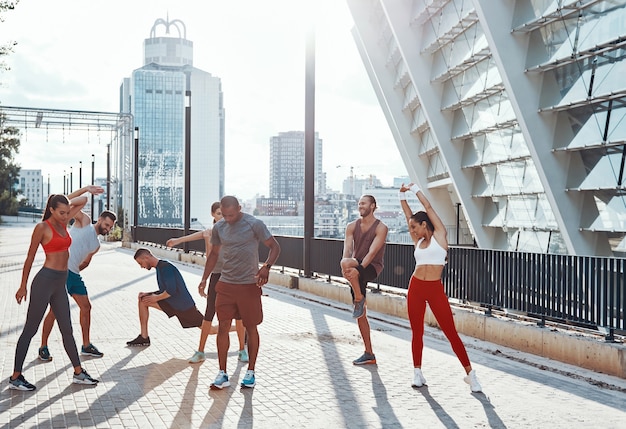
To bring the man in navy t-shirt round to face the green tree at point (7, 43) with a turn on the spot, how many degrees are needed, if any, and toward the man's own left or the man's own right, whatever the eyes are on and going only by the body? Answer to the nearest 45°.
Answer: approximately 90° to the man's own right

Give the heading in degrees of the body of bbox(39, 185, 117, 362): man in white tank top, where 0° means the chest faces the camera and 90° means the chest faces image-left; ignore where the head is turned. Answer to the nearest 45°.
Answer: approximately 315°

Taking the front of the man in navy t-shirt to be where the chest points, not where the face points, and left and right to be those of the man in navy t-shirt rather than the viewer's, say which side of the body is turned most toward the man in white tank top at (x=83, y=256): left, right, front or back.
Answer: front

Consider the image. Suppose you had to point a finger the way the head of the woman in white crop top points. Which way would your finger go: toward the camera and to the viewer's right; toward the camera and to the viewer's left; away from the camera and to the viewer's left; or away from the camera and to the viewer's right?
toward the camera and to the viewer's left

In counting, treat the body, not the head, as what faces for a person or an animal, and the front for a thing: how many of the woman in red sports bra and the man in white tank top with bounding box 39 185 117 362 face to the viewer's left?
0

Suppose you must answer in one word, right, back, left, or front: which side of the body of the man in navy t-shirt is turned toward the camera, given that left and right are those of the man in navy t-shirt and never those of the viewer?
left

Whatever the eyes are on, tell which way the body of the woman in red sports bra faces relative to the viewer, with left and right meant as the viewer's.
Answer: facing the viewer and to the right of the viewer

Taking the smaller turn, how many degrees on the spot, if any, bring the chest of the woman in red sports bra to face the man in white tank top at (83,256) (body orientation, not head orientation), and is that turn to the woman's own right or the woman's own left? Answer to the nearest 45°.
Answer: approximately 135° to the woman's own left

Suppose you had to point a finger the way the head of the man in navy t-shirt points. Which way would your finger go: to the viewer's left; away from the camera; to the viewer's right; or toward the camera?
to the viewer's left

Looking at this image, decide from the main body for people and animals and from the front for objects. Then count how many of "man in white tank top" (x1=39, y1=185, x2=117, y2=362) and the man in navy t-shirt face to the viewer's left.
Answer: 1

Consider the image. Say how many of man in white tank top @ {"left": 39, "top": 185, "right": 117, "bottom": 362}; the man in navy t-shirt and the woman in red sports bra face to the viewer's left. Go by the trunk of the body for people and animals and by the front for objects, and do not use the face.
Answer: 1
